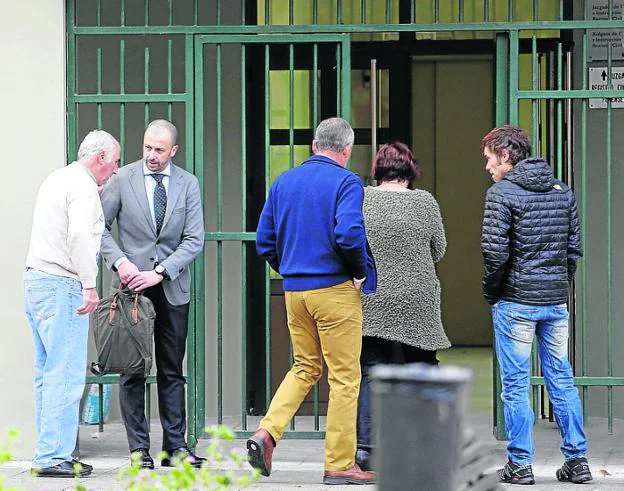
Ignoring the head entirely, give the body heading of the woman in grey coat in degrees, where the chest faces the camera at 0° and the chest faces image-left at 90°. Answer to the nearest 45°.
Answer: approximately 180°

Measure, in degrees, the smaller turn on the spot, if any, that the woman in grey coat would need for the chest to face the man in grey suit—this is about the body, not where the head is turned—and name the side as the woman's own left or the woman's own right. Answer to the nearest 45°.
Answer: approximately 90° to the woman's own left

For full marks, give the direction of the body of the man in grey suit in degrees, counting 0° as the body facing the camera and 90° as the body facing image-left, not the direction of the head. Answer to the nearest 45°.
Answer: approximately 0°

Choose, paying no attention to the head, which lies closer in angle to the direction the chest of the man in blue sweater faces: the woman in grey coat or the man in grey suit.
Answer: the woman in grey coat

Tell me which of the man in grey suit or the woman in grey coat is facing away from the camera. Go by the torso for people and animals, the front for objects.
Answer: the woman in grey coat

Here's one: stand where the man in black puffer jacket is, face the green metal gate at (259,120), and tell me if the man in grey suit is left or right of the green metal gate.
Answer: left

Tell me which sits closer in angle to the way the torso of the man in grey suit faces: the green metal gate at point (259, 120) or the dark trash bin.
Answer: the dark trash bin

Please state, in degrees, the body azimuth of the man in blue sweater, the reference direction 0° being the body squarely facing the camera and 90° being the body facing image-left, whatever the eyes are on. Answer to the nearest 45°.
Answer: approximately 225°

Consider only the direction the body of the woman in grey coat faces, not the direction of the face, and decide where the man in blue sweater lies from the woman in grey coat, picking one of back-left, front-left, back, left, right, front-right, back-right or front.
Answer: back-left

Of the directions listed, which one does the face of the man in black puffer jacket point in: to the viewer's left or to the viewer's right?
to the viewer's left

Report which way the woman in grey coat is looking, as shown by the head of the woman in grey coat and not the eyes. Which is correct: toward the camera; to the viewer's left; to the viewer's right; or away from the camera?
away from the camera

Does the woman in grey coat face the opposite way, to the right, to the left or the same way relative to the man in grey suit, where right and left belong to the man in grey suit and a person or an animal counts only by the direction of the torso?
the opposite way
